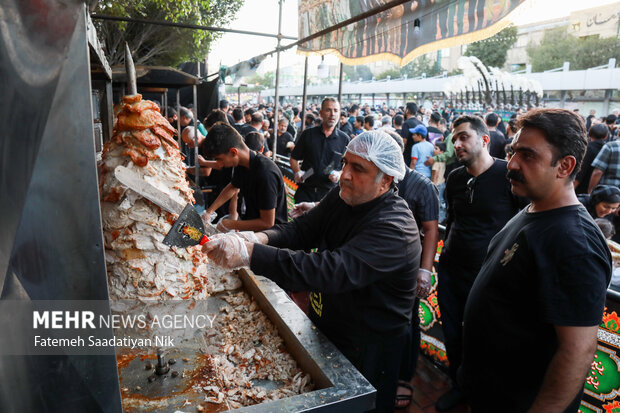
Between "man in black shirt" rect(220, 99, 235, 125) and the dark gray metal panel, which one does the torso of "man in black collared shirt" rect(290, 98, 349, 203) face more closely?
the dark gray metal panel

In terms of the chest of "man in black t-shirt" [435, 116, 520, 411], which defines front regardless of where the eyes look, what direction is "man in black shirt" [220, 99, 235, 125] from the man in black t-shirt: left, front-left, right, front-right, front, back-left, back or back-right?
right

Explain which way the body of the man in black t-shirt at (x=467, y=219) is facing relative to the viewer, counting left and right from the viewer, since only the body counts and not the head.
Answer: facing the viewer and to the left of the viewer

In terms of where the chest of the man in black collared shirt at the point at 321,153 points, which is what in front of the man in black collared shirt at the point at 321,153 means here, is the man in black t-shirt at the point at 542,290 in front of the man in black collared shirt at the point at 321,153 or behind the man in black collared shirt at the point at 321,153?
in front

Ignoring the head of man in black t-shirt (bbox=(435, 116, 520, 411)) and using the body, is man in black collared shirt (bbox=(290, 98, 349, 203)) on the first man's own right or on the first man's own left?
on the first man's own right

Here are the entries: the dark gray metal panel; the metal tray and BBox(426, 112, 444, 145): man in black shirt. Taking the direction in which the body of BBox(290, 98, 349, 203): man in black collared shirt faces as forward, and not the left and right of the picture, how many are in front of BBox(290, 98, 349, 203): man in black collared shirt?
2

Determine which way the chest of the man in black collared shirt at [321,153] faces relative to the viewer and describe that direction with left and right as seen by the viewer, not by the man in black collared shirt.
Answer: facing the viewer

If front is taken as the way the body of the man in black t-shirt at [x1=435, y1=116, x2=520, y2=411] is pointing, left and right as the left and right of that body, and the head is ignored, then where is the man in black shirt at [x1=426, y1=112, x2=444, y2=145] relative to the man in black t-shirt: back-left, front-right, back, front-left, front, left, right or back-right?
back-right

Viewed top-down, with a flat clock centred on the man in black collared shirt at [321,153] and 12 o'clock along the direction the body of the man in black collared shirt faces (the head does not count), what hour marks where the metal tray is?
The metal tray is roughly at 12 o'clock from the man in black collared shirt.

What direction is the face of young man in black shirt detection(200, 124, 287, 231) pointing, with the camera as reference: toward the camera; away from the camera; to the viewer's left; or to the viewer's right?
to the viewer's left

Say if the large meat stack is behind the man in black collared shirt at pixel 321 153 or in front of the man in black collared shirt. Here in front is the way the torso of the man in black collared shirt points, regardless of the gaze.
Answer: in front

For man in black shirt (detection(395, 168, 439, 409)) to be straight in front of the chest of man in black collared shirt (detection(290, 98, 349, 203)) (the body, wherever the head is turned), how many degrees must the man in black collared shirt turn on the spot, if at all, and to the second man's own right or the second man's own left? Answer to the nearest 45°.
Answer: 0° — they already face them

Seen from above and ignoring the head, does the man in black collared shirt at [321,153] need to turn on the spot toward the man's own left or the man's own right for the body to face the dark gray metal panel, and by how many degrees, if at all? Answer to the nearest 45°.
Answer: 0° — they already face it

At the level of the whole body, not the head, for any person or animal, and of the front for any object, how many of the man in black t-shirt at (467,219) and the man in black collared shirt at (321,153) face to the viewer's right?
0
